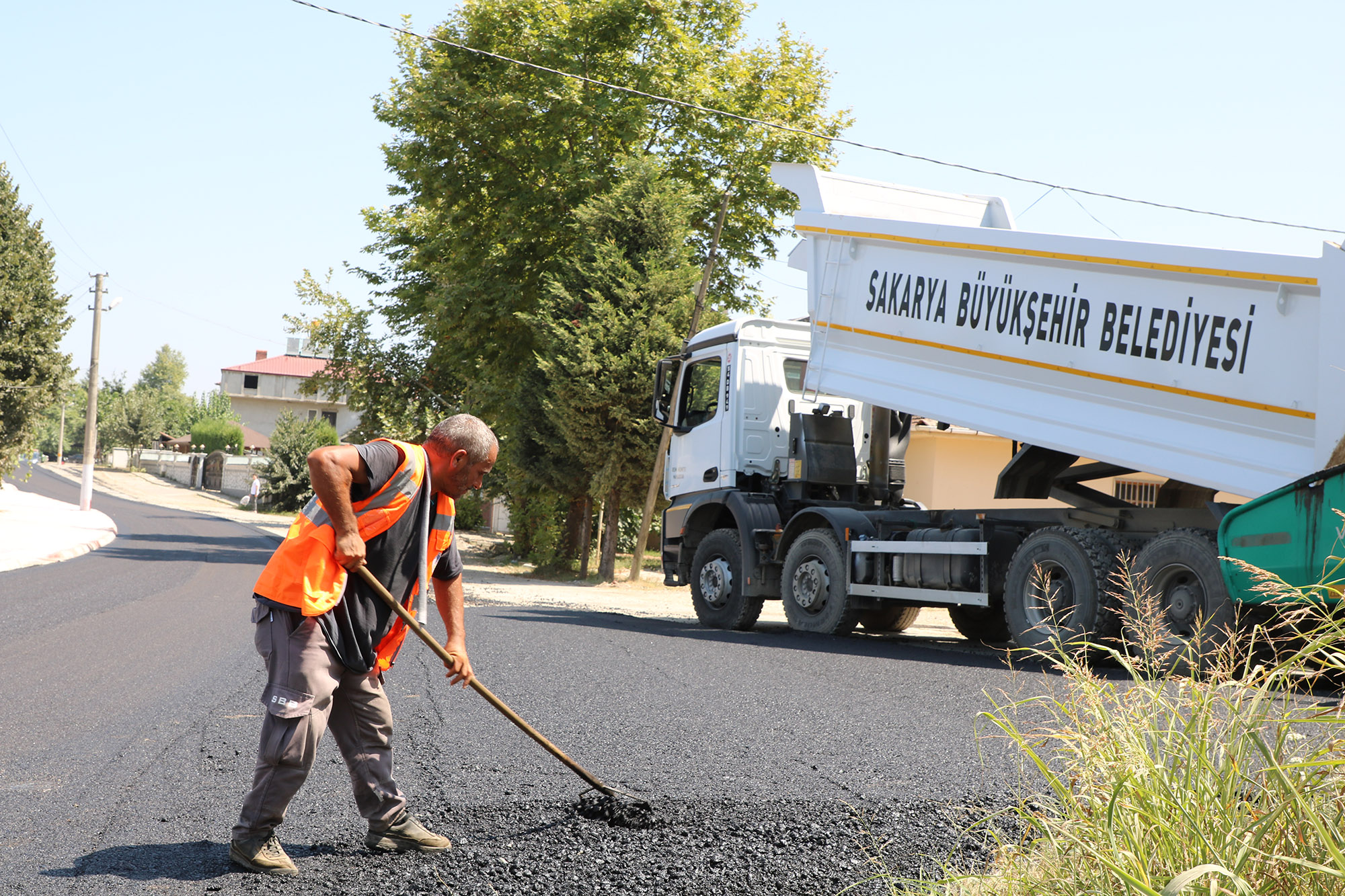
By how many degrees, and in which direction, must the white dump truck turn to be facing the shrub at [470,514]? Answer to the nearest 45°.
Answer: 0° — it already faces it

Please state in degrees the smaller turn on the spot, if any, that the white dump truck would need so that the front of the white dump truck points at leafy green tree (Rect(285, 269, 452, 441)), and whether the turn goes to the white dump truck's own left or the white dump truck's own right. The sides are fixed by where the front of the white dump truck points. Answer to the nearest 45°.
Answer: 0° — it already faces it

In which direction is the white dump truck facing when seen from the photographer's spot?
facing away from the viewer and to the left of the viewer

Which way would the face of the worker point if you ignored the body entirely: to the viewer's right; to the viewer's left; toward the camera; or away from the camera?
to the viewer's right
